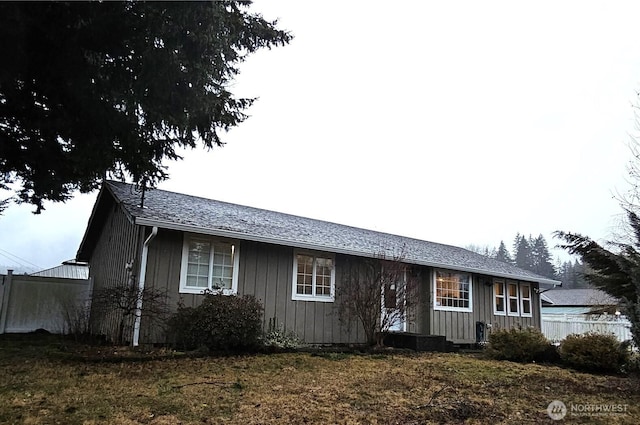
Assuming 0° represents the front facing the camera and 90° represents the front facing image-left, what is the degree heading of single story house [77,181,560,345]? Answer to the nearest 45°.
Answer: approximately 315°

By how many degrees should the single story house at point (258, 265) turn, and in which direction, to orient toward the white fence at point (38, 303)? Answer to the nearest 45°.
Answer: approximately 135° to its right

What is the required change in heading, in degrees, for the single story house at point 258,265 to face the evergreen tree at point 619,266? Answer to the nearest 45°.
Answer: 0° — it already faces it

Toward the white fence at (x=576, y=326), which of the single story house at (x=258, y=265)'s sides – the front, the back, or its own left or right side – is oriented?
left

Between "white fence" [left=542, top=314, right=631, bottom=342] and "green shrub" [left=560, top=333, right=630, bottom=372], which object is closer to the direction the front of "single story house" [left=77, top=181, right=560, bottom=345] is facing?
the green shrub

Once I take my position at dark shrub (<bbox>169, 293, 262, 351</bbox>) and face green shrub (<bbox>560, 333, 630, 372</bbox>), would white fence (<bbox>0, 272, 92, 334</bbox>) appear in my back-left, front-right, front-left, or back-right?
back-left

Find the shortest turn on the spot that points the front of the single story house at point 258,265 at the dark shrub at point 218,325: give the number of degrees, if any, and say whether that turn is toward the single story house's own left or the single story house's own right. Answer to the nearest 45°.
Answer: approximately 45° to the single story house's own right
